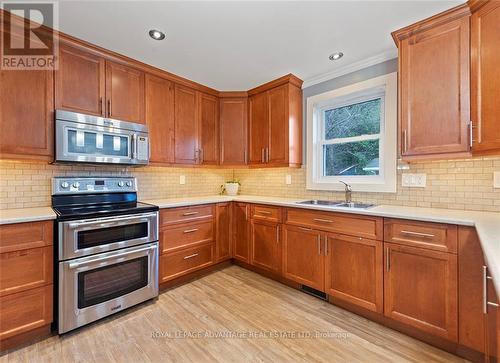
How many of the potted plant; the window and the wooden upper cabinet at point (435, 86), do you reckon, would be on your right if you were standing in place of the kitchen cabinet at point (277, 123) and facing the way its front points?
1

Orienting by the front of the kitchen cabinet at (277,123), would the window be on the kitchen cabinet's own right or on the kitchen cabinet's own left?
on the kitchen cabinet's own left

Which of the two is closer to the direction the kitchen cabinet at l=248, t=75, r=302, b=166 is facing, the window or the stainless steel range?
the stainless steel range

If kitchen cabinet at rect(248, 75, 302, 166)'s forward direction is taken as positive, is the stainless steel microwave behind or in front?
in front

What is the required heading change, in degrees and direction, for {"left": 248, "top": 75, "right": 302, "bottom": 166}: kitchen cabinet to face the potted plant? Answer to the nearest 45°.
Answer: approximately 90° to its right

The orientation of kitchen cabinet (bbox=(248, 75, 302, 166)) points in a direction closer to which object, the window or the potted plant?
the potted plant

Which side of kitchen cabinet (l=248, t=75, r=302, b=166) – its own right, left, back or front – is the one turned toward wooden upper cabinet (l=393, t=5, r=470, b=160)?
left

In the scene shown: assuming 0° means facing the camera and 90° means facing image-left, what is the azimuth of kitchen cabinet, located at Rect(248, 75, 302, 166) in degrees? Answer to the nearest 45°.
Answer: approximately 45°

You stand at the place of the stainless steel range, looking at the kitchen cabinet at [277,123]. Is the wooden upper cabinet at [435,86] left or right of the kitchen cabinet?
right
